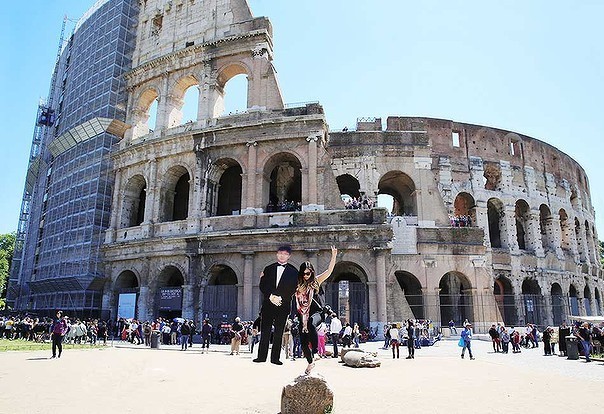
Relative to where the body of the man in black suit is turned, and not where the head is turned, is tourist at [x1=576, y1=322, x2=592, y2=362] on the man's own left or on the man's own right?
on the man's own left

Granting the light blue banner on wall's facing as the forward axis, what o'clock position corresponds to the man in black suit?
The man in black suit is roughly at 12 o'clock from the light blue banner on wall.

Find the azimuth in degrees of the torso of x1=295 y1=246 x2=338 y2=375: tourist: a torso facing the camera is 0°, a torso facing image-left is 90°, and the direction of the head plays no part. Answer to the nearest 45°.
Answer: approximately 0°

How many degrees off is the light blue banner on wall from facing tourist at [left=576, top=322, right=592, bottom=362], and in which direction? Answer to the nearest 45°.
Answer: approximately 45° to its left

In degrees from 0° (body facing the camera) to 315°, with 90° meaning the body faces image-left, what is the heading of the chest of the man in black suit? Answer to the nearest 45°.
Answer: approximately 0°

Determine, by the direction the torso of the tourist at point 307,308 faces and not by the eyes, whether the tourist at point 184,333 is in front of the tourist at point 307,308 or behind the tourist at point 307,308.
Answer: behind

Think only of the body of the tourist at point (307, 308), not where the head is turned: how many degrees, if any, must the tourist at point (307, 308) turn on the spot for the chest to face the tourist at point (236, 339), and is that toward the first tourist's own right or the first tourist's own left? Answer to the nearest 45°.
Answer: approximately 180°
